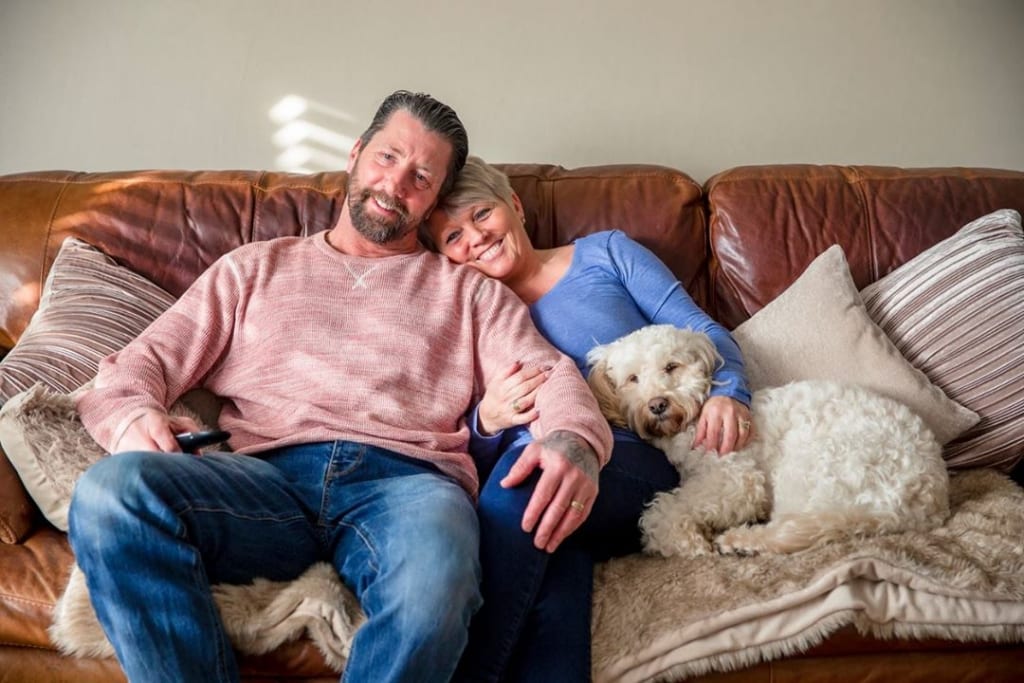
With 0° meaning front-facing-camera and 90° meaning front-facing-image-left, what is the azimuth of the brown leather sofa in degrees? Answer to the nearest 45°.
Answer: approximately 0°

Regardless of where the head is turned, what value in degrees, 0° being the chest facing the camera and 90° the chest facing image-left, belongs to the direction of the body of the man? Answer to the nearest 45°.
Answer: approximately 0°

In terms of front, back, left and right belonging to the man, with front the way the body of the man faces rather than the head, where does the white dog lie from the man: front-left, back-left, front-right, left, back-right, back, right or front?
left

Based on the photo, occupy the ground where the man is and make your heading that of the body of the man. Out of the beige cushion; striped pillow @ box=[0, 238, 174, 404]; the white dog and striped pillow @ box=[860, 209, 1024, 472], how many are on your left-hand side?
3
